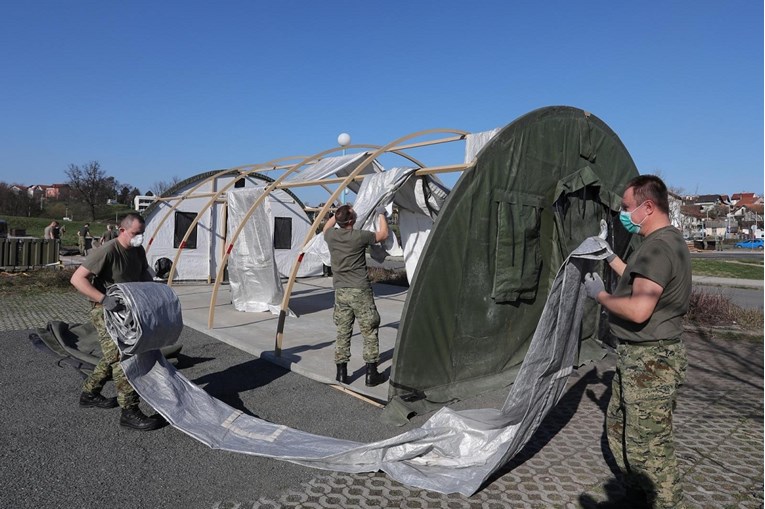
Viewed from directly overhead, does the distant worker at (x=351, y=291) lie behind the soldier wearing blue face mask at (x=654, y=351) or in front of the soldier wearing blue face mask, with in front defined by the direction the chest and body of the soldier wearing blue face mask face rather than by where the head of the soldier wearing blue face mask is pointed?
in front

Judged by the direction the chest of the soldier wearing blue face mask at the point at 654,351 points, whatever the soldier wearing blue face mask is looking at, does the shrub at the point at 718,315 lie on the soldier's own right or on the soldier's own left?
on the soldier's own right

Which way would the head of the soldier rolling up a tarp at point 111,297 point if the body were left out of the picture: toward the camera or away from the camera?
toward the camera

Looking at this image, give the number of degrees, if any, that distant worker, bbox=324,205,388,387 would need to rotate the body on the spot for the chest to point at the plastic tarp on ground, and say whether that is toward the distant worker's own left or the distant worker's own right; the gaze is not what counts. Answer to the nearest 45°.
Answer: approximately 180°

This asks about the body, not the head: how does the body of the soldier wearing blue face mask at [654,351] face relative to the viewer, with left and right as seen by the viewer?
facing to the left of the viewer

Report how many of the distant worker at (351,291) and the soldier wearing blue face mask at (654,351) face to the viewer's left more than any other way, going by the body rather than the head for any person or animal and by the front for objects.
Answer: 1

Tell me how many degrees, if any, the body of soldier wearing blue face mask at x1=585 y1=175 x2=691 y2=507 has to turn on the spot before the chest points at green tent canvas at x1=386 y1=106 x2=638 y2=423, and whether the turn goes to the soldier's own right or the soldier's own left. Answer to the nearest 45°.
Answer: approximately 45° to the soldier's own right

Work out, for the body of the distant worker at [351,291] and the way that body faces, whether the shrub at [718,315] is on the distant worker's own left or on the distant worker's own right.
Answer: on the distant worker's own right

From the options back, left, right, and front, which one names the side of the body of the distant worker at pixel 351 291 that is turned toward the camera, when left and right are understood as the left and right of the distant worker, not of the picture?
back

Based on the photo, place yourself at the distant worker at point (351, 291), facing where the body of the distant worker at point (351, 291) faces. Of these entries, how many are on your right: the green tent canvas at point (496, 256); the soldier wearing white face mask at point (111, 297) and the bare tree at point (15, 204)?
1

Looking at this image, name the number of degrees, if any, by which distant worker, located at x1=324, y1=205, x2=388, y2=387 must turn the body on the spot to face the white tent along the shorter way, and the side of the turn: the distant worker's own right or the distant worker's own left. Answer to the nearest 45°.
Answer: approximately 45° to the distant worker's own left

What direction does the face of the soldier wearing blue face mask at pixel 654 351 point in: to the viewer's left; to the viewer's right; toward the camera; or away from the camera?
to the viewer's left

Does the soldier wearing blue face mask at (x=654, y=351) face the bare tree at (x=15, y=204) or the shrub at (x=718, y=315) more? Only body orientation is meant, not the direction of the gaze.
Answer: the bare tree

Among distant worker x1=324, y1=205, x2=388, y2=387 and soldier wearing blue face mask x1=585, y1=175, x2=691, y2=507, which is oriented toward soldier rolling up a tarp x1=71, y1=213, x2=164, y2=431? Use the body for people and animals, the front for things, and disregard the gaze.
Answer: soldier wearing blue face mask x1=585, y1=175, x2=691, y2=507
